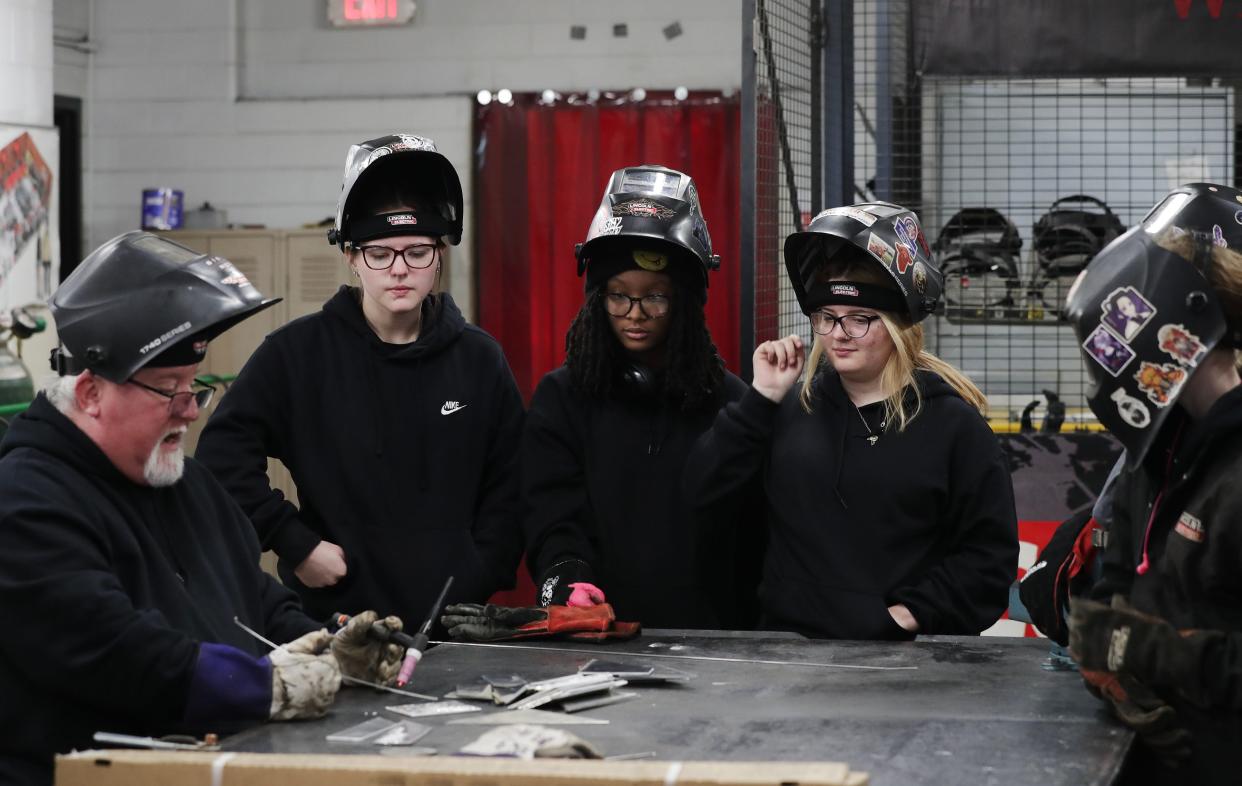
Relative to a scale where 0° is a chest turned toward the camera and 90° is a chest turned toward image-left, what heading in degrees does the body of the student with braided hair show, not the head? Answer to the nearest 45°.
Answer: approximately 0°

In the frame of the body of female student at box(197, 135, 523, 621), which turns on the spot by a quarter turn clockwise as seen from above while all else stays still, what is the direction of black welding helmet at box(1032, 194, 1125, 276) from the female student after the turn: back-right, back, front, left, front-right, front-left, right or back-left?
back-right

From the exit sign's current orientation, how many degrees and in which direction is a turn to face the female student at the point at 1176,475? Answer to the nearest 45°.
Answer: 0° — it already faces them

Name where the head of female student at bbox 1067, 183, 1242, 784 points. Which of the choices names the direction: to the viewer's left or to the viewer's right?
to the viewer's left

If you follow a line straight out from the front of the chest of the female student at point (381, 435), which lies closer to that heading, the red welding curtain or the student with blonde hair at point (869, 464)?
the student with blonde hair

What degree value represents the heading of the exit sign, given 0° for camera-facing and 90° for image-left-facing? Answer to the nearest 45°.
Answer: approximately 0°
